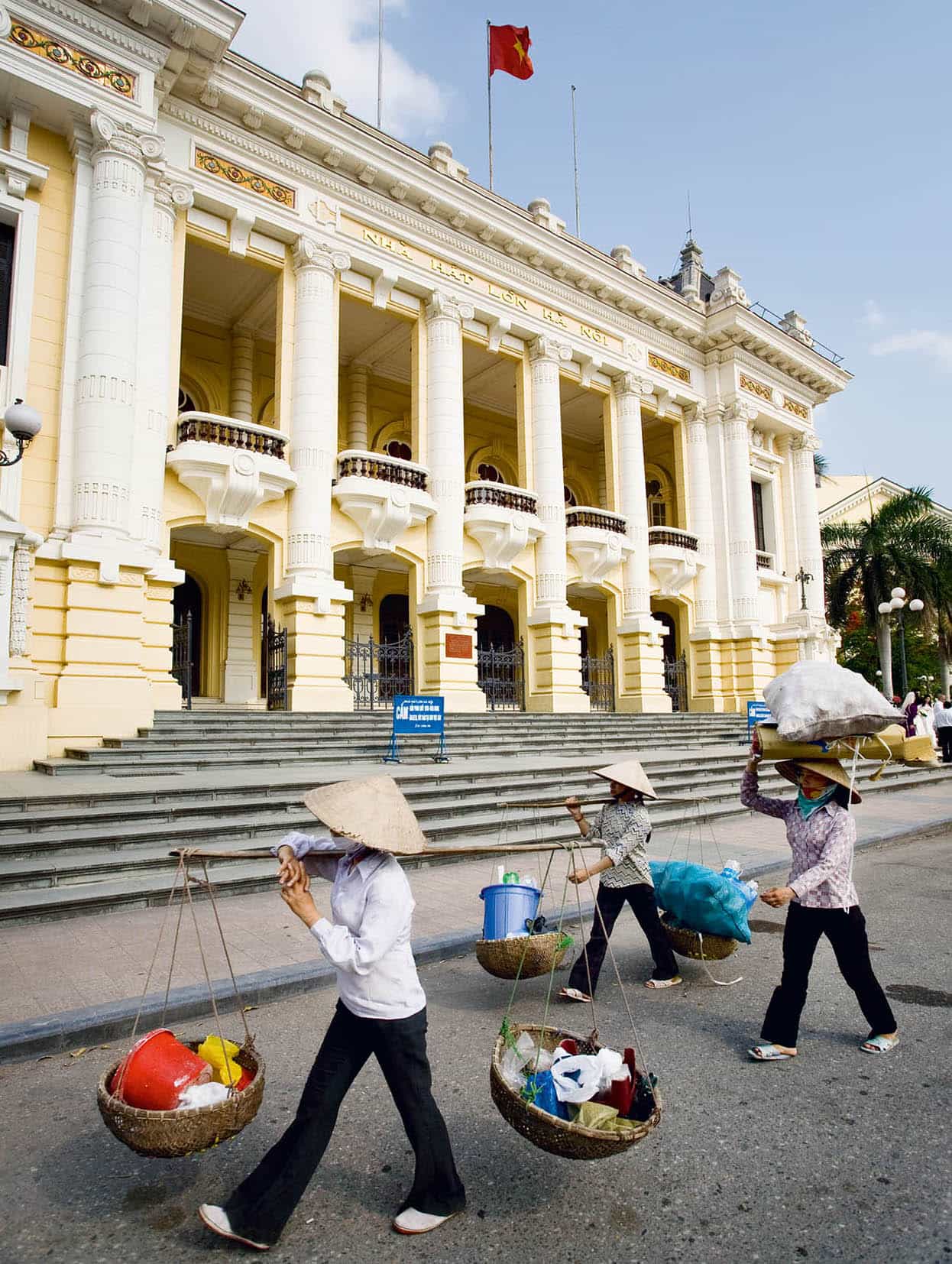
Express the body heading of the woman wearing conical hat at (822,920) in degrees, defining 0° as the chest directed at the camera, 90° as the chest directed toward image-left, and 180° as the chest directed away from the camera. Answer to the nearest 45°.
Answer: approximately 45°

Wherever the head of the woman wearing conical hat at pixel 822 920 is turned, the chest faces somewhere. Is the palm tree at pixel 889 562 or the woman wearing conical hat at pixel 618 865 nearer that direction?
the woman wearing conical hat

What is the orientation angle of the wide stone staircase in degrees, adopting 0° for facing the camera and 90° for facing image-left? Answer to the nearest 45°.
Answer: approximately 315°

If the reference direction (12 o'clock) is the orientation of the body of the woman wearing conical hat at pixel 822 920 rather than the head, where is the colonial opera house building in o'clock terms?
The colonial opera house building is roughly at 3 o'clock from the woman wearing conical hat.

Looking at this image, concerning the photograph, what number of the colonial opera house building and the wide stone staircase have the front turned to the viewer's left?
0
